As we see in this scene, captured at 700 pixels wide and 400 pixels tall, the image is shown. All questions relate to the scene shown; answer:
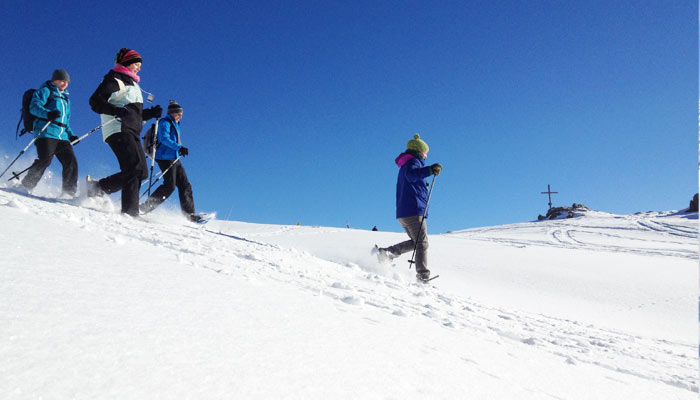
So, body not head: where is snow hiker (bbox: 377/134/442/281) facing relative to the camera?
to the viewer's right

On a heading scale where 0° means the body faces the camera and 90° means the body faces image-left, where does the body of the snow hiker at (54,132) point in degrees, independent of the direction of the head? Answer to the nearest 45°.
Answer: approximately 315°

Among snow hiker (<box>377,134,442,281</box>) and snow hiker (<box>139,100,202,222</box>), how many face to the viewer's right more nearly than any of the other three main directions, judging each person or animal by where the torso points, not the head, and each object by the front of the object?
2

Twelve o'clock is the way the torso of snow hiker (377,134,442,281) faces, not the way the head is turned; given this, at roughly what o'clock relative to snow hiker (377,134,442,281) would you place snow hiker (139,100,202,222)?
snow hiker (139,100,202,222) is roughly at 6 o'clock from snow hiker (377,134,442,281).

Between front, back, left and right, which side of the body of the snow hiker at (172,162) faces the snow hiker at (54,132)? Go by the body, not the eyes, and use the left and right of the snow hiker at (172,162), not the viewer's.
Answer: back

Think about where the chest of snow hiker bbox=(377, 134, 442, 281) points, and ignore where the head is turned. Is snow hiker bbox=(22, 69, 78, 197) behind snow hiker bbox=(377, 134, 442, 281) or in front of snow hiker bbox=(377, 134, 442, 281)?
behind

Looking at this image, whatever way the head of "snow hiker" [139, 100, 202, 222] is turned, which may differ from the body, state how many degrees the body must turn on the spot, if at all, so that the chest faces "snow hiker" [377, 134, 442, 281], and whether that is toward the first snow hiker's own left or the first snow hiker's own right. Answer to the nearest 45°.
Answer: approximately 45° to the first snow hiker's own right

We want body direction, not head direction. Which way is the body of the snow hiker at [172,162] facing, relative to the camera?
to the viewer's right

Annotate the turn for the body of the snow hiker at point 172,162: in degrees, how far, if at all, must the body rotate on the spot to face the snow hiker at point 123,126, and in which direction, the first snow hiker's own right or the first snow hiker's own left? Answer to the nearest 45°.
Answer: approximately 135° to the first snow hiker's own right
